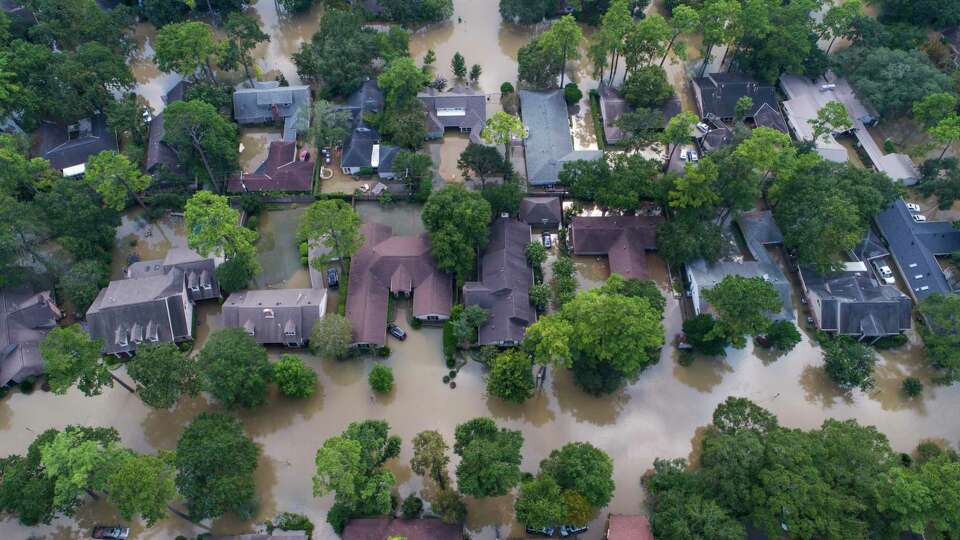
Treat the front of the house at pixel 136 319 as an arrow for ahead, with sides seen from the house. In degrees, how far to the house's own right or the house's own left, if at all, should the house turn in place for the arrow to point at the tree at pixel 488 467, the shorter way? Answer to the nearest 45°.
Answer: approximately 45° to the house's own left

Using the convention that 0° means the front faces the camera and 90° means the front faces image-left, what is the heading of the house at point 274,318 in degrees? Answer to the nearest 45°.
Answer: approximately 0°

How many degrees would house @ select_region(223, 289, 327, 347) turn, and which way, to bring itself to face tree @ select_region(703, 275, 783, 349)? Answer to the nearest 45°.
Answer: approximately 45° to its left

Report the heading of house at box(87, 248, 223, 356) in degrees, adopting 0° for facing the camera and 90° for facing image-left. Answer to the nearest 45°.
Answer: approximately 0°

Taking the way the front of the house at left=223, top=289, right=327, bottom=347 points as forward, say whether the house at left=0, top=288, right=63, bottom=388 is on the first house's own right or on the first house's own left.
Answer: on the first house's own right

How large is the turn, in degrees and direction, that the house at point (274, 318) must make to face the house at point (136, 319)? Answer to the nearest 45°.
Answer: approximately 90° to its right

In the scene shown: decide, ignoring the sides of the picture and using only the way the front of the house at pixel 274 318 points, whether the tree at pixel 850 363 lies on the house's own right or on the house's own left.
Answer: on the house's own left

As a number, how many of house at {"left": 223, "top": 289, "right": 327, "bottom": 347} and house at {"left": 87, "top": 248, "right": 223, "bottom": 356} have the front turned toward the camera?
2

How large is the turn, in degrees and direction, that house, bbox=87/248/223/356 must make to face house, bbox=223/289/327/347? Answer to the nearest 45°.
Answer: approximately 45° to its left

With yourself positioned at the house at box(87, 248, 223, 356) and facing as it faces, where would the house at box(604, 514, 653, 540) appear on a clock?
the house at box(604, 514, 653, 540) is roughly at 10 o'clock from the house at box(87, 248, 223, 356).

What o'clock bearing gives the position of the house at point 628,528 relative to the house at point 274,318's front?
the house at point 628,528 is roughly at 10 o'clock from the house at point 274,318.
